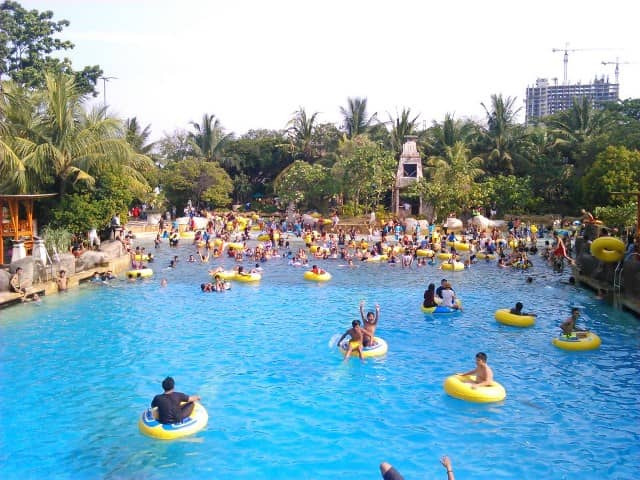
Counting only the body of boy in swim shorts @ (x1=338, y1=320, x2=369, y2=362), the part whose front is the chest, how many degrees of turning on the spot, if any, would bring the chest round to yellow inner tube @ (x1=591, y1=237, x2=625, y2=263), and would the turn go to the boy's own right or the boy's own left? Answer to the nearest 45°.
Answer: approximately 135° to the boy's own left

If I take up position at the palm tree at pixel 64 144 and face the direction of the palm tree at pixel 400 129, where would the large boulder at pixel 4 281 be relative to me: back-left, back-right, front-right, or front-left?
back-right

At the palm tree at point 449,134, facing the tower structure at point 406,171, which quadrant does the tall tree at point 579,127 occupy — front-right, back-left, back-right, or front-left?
back-left

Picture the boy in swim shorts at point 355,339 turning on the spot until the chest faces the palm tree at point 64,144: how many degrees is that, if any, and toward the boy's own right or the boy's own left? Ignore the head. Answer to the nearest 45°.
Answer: approximately 135° to the boy's own right

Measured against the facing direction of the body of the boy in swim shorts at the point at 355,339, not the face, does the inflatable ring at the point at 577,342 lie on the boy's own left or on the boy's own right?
on the boy's own left

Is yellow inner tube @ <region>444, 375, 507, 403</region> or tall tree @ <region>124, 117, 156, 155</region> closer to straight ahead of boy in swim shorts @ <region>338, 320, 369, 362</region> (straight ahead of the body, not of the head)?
the yellow inner tube

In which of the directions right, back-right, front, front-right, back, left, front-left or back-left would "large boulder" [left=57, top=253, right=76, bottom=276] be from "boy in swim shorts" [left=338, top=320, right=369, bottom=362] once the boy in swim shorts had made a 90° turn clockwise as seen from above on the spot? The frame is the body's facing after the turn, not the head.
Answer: front-right

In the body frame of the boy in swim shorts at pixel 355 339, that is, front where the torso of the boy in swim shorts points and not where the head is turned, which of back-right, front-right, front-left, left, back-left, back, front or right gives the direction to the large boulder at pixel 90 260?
back-right

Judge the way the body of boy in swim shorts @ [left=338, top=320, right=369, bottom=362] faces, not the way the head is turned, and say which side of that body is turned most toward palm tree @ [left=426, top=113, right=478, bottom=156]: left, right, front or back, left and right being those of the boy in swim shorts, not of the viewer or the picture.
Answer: back

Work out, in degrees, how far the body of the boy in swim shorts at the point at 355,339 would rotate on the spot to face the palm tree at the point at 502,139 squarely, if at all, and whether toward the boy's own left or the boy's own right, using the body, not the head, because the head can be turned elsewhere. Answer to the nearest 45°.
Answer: approximately 180°

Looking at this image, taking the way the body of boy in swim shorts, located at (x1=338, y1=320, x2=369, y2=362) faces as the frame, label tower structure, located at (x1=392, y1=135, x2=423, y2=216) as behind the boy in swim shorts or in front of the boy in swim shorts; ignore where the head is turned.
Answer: behind

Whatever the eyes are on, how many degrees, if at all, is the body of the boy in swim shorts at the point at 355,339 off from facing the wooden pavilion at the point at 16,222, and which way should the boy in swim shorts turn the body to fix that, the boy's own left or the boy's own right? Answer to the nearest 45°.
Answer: approximately 135° to the boy's own right

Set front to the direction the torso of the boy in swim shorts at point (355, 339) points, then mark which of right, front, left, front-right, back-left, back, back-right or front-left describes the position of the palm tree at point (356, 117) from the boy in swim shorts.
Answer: back

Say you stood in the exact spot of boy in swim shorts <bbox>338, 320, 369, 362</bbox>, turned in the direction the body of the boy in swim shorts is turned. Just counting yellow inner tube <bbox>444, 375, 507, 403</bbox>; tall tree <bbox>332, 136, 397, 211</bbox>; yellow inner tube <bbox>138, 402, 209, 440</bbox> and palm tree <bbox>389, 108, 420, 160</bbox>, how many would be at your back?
2

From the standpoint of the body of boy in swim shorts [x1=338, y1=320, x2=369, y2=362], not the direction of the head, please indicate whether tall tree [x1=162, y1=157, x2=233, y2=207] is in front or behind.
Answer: behind

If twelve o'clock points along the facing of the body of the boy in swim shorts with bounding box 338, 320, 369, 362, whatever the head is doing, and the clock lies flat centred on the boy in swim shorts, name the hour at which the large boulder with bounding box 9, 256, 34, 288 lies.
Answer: The large boulder is roughly at 4 o'clock from the boy in swim shorts.

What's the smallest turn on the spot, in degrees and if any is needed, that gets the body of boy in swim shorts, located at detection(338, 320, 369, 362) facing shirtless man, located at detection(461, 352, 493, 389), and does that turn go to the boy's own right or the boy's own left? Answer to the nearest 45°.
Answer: approximately 45° to the boy's own left

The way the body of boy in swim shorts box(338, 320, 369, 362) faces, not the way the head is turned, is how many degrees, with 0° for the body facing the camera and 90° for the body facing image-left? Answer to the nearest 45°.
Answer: approximately 0°

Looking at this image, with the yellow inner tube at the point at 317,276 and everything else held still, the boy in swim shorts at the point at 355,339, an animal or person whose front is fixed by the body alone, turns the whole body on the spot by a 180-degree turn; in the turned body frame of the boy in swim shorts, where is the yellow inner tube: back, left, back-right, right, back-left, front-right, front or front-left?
front
